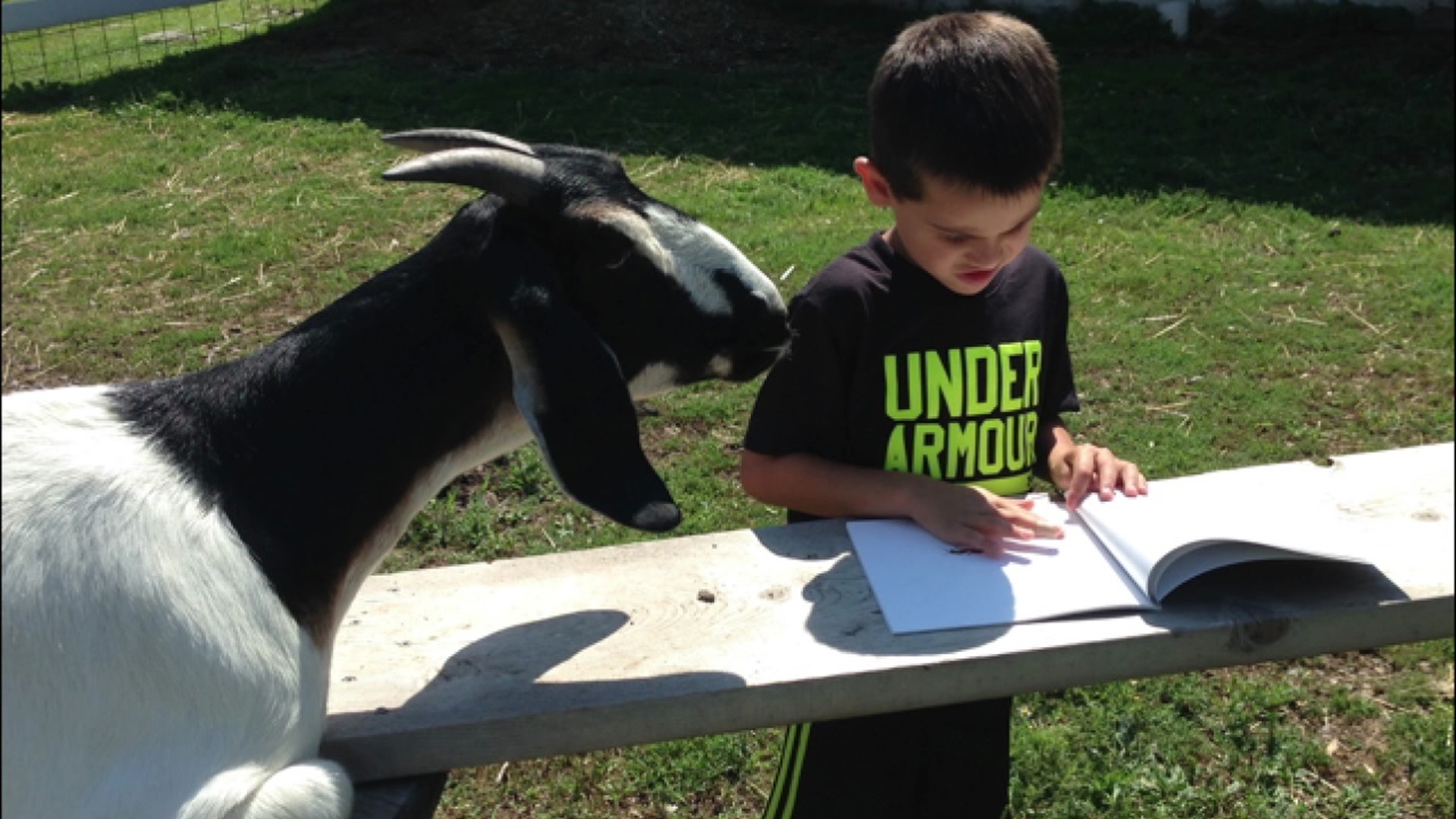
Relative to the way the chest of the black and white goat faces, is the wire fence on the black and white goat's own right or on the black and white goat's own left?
on the black and white goat's own left

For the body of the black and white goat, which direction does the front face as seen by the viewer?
to the viewer's right

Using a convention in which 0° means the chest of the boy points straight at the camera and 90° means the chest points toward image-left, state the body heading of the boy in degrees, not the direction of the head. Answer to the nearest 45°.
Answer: approximately 315°

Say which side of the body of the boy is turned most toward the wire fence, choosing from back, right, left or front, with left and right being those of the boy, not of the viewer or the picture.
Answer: back

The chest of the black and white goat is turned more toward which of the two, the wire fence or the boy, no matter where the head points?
the boy
